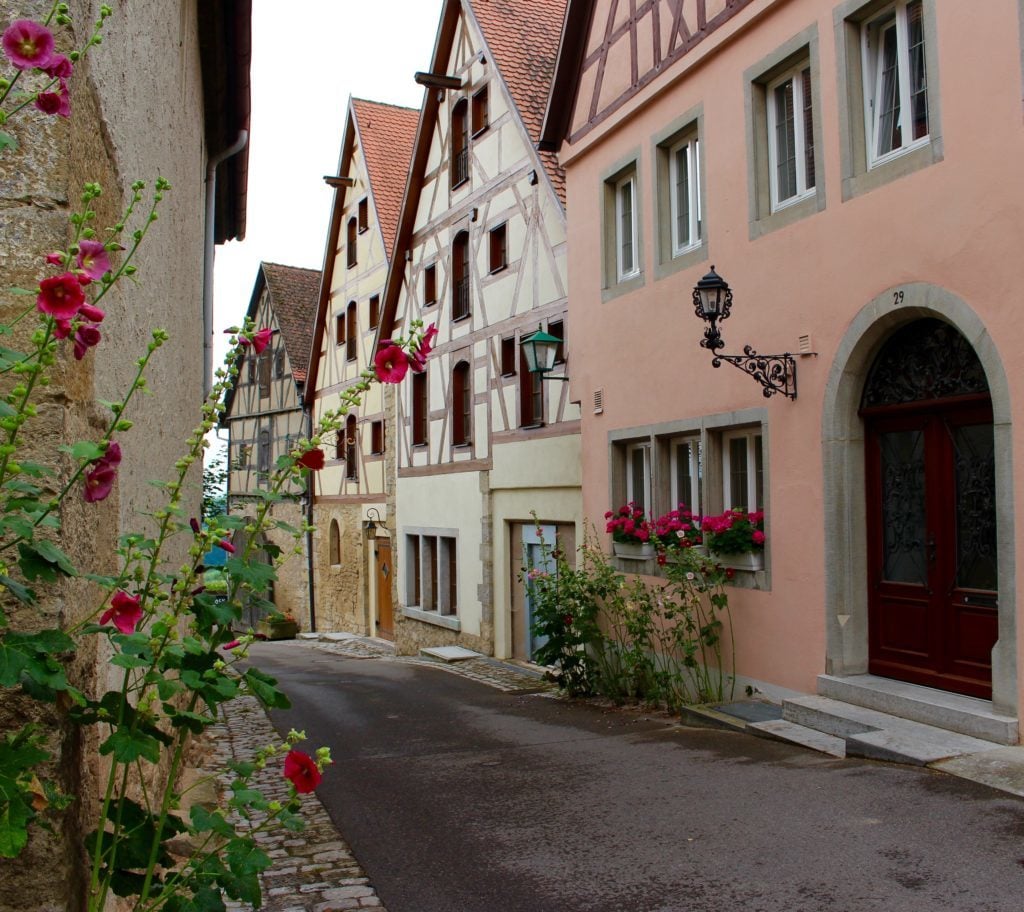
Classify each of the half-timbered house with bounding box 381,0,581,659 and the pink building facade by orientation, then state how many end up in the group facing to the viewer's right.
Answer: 0

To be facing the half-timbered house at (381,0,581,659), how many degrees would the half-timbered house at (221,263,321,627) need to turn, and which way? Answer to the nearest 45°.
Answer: approximately 45° to its left

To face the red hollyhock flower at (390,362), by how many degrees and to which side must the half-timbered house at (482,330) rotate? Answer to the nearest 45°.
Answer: approximately 45° to its left

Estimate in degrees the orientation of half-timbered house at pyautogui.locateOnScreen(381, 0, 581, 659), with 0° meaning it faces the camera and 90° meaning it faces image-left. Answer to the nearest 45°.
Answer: approximately 45°

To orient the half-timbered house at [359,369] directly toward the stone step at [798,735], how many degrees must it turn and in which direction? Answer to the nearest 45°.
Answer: approximately 45° to its left

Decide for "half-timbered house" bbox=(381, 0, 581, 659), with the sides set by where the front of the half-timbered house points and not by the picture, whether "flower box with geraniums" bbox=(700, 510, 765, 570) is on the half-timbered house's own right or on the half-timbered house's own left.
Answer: on the half-timbered house's own left

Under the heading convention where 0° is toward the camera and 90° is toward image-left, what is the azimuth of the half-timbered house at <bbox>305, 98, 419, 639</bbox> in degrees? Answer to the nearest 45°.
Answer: approximately 45°

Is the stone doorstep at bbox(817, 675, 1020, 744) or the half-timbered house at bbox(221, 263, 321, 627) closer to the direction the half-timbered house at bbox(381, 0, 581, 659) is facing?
the stone doorstep

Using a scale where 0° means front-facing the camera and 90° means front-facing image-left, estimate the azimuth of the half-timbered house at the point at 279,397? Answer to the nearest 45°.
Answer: approximately 45°

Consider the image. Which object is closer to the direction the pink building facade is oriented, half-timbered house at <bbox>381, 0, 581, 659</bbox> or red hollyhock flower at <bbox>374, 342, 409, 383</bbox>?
the red hollyhock flower

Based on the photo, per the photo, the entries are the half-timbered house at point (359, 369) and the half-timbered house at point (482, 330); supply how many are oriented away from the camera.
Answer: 0

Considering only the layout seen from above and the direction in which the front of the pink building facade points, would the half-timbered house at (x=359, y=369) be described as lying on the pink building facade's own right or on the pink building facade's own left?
on the pink building facade's own right

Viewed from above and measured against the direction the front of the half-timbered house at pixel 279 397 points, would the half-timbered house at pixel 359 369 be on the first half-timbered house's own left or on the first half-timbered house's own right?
on the first half-timbered house's own left

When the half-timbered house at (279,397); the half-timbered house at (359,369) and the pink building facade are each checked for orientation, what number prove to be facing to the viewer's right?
0
